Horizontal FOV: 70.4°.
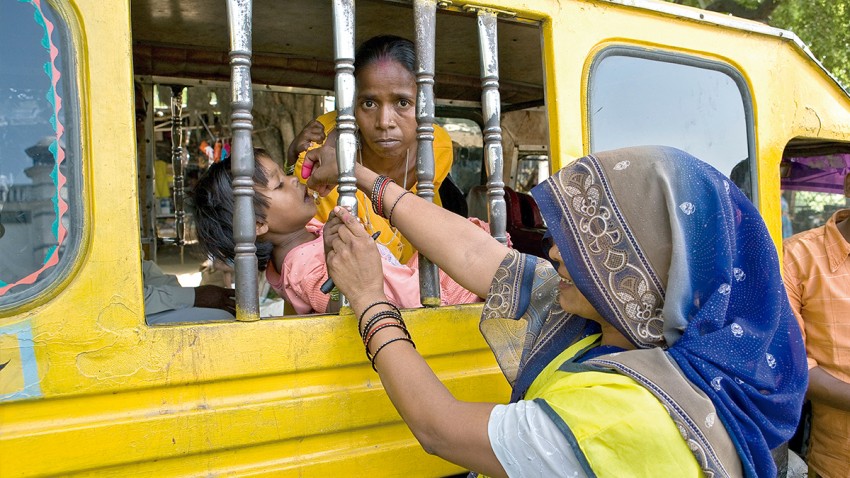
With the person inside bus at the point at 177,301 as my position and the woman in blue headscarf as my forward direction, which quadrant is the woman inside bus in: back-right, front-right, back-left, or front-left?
front-left

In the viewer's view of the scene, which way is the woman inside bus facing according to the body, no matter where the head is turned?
toward the camera

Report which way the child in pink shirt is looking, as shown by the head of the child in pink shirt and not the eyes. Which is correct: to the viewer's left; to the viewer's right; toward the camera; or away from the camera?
to the viewer's right

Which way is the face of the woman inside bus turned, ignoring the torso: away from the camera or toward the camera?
toward the camera

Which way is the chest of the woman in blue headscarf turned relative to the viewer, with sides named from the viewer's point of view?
facing to the left of the viewer

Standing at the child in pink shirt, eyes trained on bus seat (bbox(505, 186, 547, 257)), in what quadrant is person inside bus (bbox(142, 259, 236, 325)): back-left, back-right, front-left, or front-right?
back-left

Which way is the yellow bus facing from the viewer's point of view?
to the viewer's right

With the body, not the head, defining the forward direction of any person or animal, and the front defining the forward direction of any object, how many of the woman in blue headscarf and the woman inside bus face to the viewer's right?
0

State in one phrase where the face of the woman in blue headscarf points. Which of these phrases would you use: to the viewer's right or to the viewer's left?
to the viewer's left

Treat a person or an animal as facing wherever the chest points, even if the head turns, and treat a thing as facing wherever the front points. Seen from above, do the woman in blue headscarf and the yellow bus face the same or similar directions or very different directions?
very different directions

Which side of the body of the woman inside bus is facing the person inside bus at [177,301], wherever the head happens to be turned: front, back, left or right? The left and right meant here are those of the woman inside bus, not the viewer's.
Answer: right
